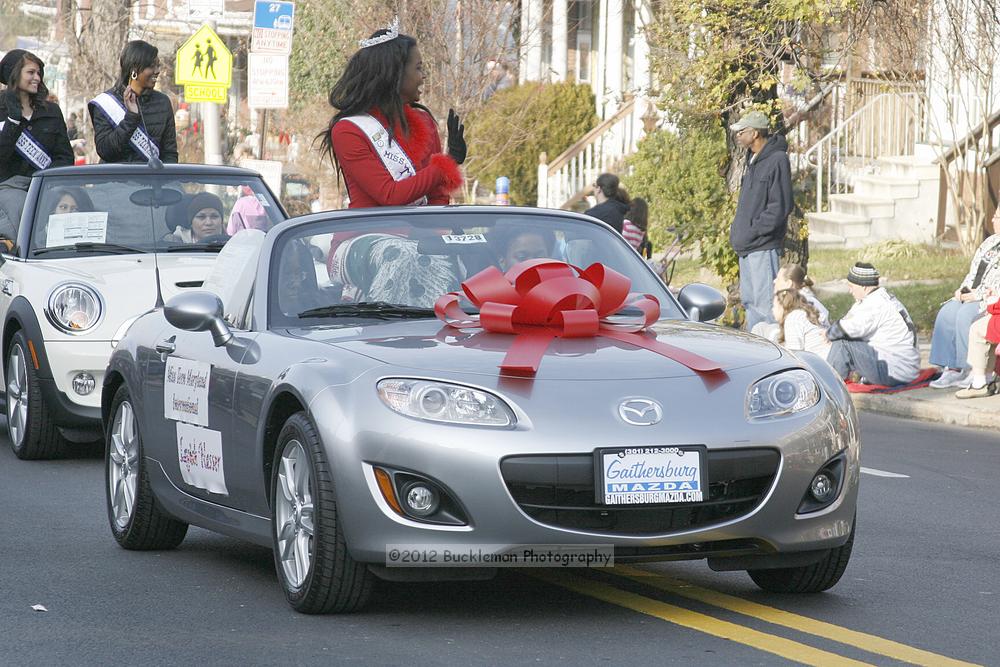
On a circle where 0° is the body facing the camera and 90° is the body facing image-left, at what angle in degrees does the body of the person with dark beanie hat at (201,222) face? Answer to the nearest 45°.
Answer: approximately 315°

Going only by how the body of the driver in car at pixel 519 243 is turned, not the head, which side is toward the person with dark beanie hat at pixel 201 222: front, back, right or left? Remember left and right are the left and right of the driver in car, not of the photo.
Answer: back

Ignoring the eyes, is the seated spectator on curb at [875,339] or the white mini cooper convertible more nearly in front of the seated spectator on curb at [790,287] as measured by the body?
the white mini cooper convertible

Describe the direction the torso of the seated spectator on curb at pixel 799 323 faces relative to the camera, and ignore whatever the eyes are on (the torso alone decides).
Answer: to the viewer's left

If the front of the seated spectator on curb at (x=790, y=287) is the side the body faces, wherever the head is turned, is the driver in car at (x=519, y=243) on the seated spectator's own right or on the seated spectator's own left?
on the seated spectator's own left

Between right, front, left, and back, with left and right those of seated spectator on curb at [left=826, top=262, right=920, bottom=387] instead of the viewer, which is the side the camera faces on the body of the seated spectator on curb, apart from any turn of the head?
left

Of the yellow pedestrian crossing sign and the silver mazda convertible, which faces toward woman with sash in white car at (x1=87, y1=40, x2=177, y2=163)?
the yellow pedestrian crossing sign

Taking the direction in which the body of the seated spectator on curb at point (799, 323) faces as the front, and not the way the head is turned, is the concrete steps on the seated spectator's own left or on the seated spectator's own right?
on the seated spectator's own right

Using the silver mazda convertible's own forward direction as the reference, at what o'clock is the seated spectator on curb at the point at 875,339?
The seated spectator on curb is roughly at 8 o'clock from the silver mazda convertible.

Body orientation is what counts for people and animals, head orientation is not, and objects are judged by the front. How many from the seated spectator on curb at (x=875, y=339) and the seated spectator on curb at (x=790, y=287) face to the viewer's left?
2

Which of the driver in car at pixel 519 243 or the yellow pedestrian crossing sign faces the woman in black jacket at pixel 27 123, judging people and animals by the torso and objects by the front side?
the yellow pedestrian crossing sign

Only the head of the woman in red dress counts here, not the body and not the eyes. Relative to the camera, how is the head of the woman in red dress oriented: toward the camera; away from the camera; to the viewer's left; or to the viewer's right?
to the viewer's right

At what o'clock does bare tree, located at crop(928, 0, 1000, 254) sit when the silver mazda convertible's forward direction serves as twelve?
The bare tree is roughly at 8 o'clock from the silver mazda convertible.

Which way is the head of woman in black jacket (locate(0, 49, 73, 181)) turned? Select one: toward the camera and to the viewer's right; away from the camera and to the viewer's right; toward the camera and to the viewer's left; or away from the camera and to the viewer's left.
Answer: toward the camera and to the viewer's right

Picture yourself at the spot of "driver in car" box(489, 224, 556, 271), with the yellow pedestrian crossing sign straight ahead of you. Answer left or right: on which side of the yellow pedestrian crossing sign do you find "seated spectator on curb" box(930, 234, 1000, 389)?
right
